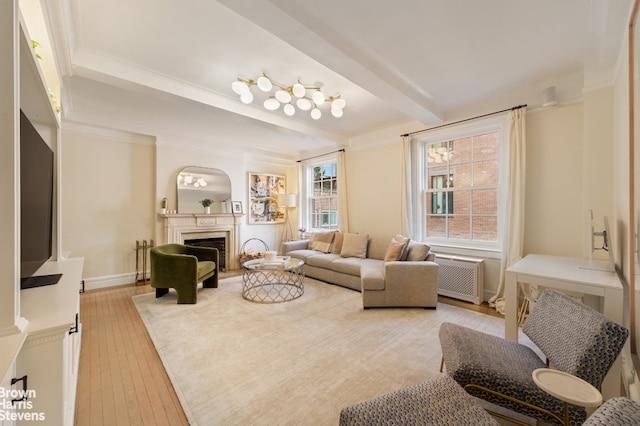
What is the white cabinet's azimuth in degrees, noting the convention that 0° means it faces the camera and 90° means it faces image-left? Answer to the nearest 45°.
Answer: approximately 270°

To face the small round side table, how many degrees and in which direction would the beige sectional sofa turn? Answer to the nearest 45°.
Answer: approximately 45° to its left

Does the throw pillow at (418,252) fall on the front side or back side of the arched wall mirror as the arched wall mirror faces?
on the front side

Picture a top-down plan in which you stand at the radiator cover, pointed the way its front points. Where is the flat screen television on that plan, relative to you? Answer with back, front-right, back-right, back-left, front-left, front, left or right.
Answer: front

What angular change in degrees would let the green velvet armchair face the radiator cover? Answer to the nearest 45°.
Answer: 0° — it already faces it

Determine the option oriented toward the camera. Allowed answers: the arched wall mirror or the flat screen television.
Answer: the arched wall mirror

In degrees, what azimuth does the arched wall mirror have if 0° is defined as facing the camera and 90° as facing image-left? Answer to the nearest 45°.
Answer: approximately 0°

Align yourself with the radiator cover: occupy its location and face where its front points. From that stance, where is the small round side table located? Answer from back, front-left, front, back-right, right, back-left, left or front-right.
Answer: front-left

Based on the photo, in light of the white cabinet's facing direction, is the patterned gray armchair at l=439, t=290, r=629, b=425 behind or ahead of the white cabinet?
ahead

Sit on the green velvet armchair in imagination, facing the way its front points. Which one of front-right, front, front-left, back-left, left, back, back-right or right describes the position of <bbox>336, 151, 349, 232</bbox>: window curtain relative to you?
front-left

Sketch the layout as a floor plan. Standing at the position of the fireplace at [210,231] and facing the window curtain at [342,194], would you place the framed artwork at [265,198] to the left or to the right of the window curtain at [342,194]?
left

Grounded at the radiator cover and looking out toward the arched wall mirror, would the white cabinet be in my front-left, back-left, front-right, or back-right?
front-left

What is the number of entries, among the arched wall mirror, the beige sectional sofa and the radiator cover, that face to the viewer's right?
0

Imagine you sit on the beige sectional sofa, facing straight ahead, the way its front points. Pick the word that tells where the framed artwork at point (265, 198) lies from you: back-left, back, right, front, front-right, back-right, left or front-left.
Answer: right

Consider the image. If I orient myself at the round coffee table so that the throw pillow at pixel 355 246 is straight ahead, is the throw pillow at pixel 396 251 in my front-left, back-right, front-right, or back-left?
front-right

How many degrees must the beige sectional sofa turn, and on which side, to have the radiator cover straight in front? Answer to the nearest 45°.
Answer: approximately 135° to its left

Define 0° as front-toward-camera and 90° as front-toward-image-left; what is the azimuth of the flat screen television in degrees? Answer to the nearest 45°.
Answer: approximately 270°
